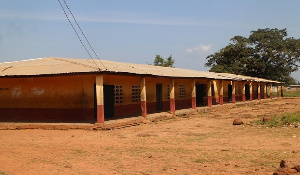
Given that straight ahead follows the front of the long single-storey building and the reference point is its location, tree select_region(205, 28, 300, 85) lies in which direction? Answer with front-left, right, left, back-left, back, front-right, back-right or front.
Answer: left

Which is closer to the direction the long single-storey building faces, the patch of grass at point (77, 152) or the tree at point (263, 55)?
the patch of grass

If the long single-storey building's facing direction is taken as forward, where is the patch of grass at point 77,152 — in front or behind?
in front

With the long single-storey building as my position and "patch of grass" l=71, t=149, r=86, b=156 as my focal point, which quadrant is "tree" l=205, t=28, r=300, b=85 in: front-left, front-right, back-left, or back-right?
back-left

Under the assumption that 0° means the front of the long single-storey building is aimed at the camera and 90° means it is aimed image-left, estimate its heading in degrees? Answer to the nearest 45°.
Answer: approximately 315°
